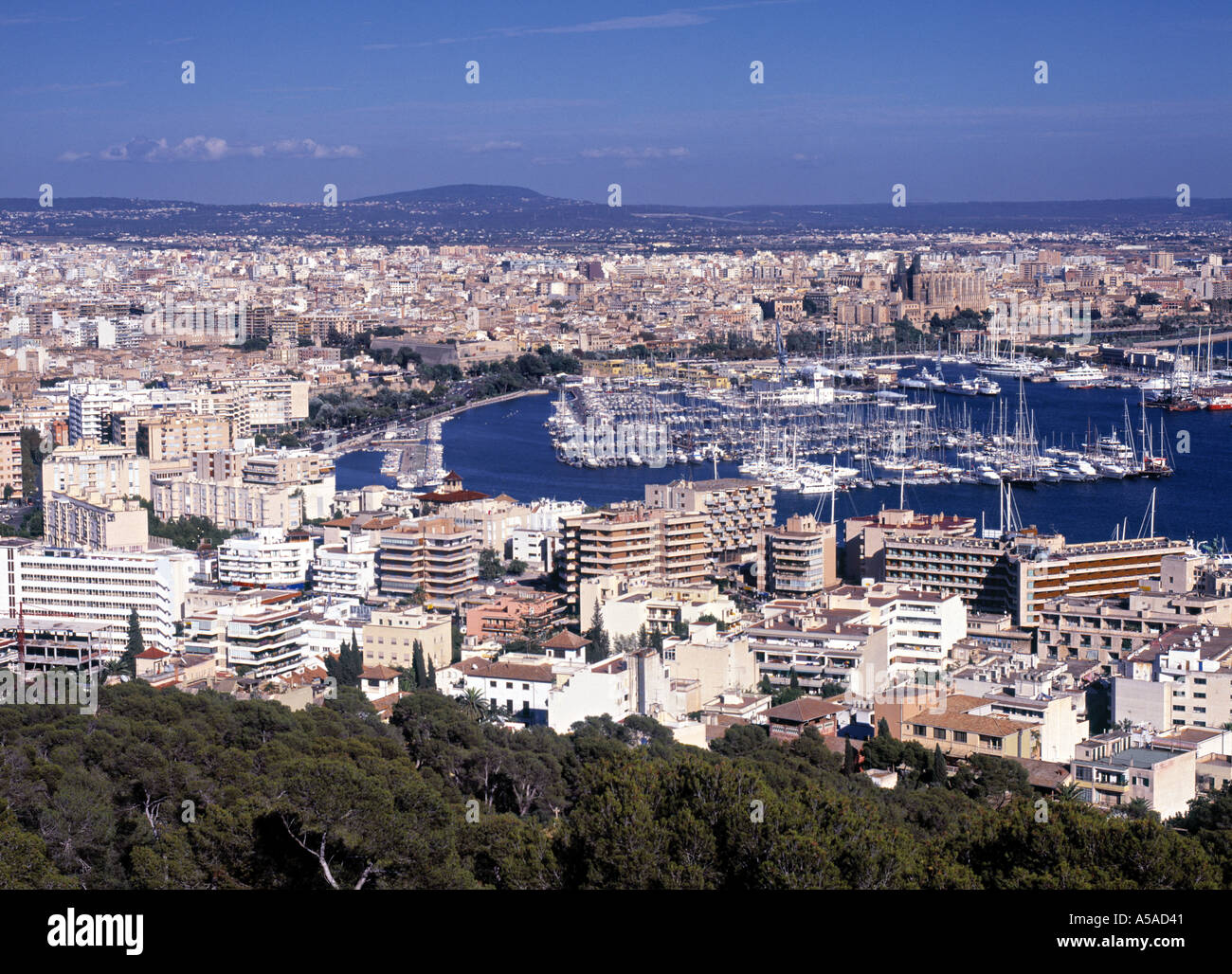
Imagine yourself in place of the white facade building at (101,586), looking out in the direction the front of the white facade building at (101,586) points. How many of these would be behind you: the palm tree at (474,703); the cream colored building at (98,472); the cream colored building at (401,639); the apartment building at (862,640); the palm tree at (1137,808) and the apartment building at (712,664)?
1

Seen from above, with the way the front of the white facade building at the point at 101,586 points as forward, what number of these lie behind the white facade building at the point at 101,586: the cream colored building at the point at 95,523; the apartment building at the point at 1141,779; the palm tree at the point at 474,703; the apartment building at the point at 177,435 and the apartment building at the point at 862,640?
2

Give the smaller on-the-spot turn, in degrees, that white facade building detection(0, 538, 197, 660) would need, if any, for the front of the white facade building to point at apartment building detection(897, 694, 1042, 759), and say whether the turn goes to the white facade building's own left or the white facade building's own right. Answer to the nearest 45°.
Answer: approximately 45° to the white facade building's own left

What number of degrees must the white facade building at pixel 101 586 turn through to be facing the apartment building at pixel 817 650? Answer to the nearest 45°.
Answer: approximately 45° to its left

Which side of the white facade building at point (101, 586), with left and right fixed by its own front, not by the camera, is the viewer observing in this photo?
front

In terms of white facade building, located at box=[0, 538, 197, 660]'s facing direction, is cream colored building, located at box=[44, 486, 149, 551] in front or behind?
behind

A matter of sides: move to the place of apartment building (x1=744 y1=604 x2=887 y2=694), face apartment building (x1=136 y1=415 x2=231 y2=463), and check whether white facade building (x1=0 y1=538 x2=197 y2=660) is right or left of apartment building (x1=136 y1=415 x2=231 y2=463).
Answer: left

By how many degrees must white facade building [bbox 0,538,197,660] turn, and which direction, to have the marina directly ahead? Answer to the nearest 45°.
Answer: approximately 135° to its left

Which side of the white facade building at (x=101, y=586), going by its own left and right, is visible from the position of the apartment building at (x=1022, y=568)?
left

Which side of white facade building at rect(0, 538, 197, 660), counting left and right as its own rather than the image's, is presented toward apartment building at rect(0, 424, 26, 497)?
back

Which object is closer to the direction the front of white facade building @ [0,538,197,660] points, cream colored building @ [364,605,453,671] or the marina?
the cream colored building

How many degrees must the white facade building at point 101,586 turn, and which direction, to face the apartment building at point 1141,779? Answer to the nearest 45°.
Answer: approximately 45° to its left

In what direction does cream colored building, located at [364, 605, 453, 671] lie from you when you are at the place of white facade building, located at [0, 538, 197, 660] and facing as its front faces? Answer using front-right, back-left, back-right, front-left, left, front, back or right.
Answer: front-left

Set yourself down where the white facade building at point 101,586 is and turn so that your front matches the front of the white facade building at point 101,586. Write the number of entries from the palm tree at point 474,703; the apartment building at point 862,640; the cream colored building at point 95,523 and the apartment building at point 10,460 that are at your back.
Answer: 2

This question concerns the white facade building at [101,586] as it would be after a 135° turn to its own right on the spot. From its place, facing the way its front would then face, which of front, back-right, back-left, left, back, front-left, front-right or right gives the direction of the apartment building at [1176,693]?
back

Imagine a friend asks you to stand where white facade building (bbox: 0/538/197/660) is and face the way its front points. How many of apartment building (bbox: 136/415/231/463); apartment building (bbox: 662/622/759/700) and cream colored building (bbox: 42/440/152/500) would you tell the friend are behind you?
2

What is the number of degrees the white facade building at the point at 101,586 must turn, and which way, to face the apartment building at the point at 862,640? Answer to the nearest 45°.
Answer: approximately 45° to its left

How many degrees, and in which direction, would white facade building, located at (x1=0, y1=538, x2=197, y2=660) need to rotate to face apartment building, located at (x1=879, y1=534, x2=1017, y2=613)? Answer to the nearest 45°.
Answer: approximately 90° to its left
